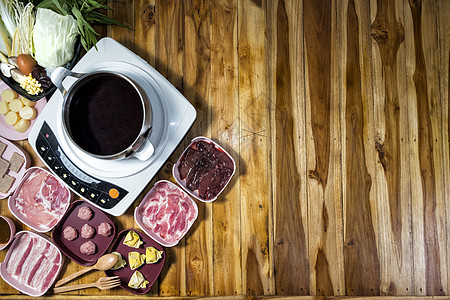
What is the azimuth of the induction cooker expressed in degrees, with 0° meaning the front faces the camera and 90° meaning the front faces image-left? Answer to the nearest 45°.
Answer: approximately 45°
